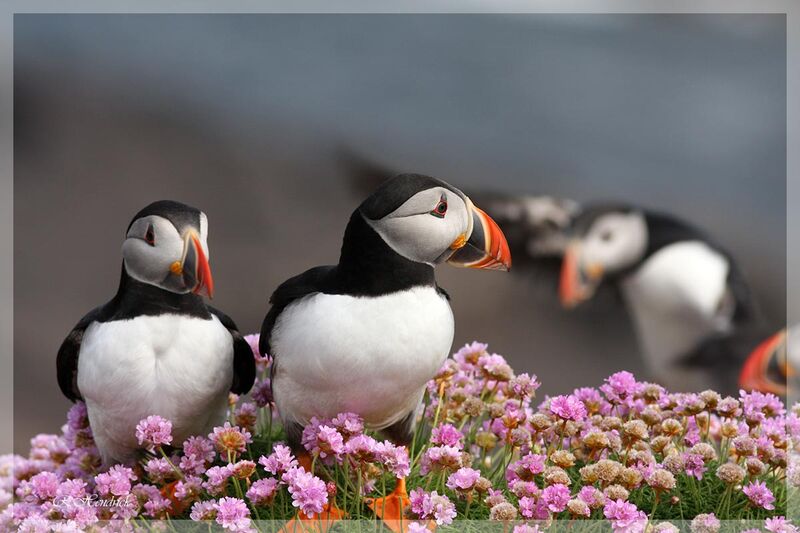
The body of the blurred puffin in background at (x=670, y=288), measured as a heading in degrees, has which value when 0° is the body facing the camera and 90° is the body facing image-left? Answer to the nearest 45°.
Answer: approximately 45°

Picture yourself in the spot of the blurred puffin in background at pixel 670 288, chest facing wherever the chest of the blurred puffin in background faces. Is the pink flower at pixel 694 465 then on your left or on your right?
on your left

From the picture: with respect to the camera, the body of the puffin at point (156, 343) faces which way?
toward the camera

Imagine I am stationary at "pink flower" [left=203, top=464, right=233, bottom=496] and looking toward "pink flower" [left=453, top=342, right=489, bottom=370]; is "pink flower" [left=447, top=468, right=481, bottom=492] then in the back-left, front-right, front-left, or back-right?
front-right
